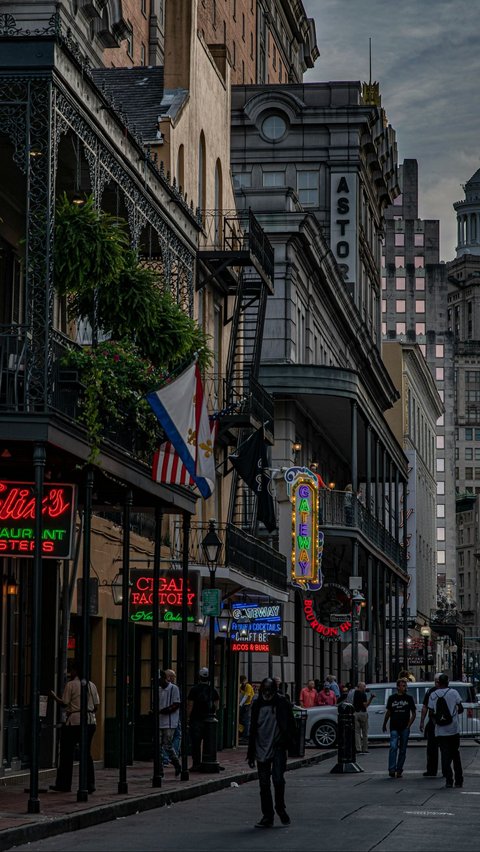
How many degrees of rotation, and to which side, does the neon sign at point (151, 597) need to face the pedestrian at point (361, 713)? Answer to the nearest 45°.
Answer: approximately 135° to its left

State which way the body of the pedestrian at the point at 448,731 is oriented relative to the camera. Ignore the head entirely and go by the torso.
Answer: away from the camera

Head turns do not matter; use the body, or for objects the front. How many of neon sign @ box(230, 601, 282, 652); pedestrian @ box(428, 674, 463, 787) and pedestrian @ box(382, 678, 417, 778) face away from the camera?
1

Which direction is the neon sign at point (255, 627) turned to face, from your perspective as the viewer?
facing the viewer

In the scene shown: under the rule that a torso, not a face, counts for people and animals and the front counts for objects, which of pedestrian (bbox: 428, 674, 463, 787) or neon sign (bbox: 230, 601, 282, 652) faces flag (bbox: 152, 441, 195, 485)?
the neon sign

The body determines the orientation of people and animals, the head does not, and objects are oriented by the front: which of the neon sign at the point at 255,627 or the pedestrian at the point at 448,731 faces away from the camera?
the pedestrian

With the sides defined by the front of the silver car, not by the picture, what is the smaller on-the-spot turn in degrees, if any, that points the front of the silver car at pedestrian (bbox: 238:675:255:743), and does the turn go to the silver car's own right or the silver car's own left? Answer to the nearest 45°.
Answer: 0° — it already faces them

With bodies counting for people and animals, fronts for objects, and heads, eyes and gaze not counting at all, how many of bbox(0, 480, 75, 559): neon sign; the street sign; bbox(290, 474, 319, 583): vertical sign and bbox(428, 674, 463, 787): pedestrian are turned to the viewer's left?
0

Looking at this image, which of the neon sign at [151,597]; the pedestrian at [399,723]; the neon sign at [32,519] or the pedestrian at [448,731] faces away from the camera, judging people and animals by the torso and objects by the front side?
the pedestrian at [448,731]

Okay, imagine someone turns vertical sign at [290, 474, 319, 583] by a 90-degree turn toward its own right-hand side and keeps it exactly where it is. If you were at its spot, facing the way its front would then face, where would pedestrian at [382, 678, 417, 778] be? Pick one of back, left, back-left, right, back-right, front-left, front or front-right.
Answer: left

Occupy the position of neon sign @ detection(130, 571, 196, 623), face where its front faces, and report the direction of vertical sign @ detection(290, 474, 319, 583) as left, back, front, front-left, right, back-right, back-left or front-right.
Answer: back

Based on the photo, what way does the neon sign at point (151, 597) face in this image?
toward the camera

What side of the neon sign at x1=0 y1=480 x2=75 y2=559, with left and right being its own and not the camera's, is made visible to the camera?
front

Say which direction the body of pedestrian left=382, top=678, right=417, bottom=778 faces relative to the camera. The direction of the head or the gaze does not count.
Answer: toward the camera

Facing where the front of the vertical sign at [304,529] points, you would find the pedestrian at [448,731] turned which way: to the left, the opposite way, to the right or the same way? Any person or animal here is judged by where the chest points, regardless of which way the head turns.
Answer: the opposite way

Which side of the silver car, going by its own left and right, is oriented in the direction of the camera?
left

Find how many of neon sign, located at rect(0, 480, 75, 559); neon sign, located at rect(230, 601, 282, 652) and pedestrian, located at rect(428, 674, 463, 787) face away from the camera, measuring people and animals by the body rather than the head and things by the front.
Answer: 1
